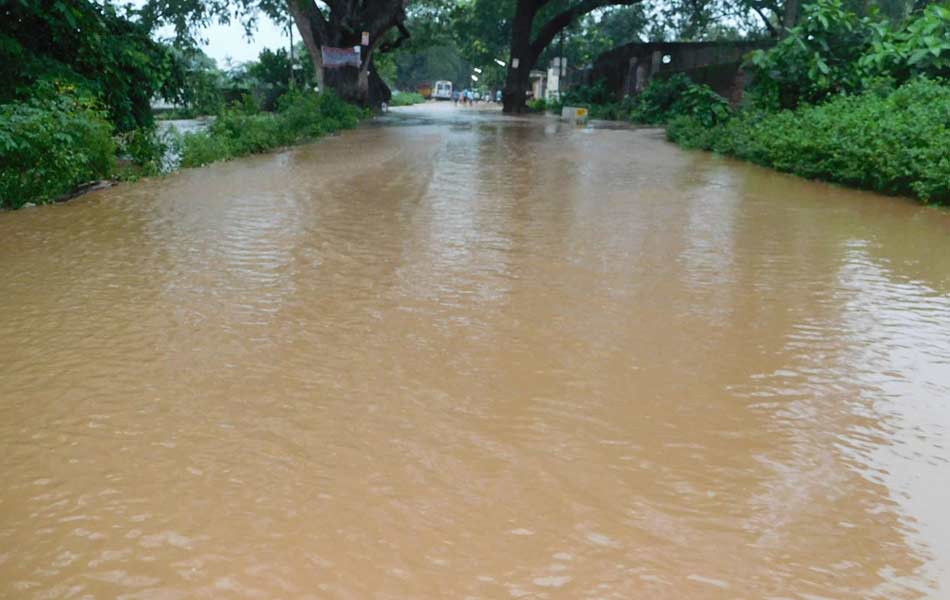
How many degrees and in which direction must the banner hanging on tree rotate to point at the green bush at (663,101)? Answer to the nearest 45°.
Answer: approximately 90° to its left

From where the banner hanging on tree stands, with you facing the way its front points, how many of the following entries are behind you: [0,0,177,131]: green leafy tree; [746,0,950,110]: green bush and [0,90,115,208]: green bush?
0

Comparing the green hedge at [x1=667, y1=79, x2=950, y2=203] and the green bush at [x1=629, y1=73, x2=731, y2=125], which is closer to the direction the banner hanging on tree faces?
the green hedge

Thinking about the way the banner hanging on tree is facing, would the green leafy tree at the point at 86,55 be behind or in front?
in front

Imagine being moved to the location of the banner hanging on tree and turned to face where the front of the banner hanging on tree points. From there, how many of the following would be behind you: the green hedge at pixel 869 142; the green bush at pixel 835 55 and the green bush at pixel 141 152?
0

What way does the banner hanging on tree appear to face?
toward the camera

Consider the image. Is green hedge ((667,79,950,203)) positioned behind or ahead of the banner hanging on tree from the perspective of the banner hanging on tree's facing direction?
ahead

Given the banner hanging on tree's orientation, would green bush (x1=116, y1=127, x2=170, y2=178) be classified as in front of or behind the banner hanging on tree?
in front

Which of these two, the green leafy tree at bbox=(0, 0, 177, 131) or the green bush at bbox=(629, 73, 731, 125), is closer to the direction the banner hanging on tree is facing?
the green leafy tree
